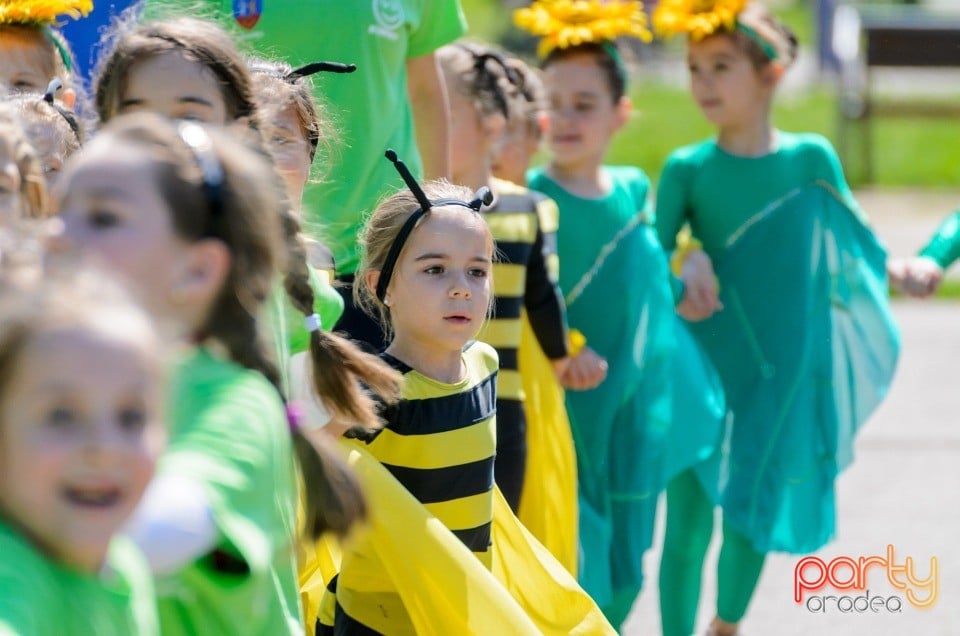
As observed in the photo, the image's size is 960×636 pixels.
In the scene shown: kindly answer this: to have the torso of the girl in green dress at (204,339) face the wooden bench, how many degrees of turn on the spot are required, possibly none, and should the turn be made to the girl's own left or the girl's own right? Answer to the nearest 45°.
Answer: approximately 135° to the girl's own right

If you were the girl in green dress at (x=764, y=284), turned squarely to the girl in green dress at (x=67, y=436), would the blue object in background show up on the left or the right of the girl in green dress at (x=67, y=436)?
right

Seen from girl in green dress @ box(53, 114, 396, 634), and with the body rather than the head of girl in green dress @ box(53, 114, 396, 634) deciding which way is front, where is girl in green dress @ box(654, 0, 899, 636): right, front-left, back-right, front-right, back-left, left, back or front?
back-right

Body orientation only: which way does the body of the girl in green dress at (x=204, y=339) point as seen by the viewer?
to the viewer's left

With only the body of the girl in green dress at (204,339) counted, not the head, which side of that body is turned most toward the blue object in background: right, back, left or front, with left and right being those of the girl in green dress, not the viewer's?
right

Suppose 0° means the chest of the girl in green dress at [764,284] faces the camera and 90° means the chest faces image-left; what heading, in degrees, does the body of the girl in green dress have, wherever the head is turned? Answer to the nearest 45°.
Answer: approximately 45°

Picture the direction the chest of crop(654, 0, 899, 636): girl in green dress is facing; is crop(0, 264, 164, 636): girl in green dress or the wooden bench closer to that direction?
the girl in green dress
